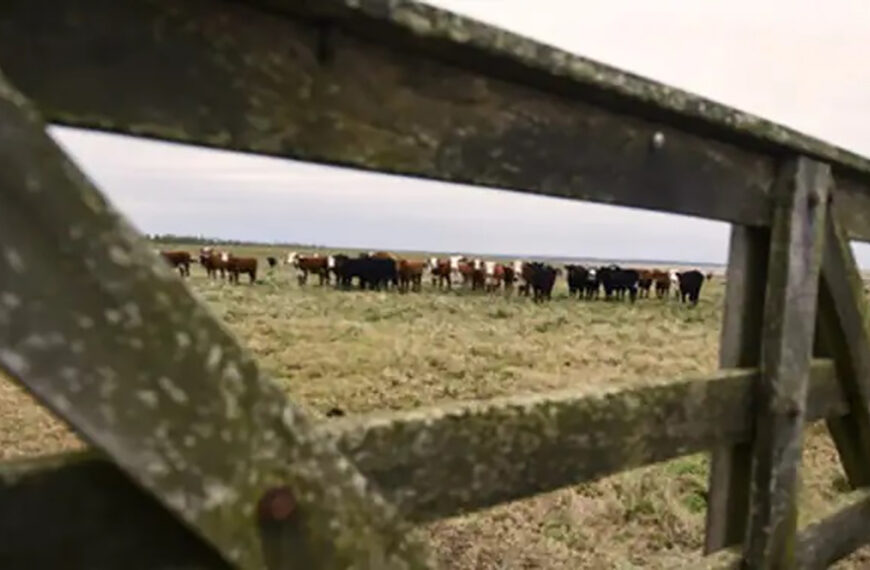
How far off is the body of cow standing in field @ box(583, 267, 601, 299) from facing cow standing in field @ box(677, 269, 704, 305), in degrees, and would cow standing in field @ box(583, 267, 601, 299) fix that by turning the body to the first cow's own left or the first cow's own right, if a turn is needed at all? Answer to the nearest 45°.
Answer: approximately 90° to the first cow's own left

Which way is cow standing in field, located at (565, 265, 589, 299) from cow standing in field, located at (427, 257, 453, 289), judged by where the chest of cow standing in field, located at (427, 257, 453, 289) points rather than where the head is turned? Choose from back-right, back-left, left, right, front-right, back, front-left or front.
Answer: back-left

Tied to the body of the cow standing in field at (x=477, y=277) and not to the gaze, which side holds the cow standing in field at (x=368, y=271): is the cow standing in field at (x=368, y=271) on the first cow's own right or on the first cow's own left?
on the first cow's own right

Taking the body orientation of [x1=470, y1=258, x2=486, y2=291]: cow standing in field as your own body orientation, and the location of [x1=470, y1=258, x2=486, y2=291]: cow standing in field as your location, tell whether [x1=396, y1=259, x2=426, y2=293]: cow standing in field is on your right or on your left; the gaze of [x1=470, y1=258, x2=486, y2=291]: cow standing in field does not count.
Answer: on your right

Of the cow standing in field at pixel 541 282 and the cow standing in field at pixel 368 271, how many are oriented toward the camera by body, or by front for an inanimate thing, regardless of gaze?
1

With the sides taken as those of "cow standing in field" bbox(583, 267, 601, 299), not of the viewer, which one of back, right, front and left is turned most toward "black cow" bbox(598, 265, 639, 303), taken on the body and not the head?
left

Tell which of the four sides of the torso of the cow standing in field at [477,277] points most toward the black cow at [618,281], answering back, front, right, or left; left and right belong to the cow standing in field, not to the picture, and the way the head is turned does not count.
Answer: left

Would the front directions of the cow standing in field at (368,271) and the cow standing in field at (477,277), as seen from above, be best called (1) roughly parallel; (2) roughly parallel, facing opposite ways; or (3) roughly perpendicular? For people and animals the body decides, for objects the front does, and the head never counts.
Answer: roughly perpendicular
